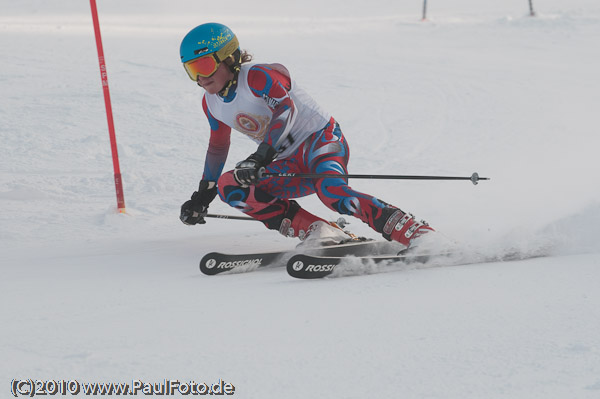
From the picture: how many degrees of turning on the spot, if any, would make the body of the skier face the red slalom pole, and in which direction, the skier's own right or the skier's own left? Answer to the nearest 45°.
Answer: approximately 90° to the skier's own right

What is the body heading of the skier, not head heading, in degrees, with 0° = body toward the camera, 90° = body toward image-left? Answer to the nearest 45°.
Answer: approximately 45°
